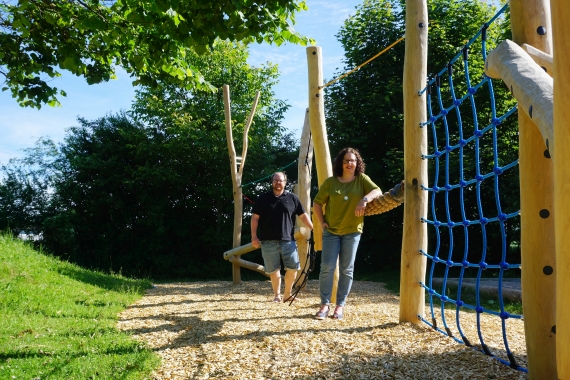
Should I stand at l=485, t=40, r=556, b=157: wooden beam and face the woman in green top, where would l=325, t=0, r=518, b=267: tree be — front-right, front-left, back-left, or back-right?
front-right

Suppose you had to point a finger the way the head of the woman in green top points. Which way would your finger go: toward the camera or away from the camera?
toward the camera

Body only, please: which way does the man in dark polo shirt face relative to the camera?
toward the camera

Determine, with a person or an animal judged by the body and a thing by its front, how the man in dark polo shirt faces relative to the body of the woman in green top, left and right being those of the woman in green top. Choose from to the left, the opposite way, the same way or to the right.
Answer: the same way

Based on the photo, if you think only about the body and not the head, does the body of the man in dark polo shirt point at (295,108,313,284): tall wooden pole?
no

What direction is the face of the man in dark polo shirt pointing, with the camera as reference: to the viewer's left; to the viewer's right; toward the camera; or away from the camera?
toward the camera

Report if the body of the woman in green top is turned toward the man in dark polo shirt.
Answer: no

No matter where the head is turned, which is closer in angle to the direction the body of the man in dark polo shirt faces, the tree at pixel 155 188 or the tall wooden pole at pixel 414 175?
the tall wooden pole

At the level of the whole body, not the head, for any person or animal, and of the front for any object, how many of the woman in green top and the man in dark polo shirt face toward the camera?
2

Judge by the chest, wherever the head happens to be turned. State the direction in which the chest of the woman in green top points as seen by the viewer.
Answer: toward the camera

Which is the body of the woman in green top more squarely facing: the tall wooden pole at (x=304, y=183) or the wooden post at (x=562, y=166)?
the wooden post

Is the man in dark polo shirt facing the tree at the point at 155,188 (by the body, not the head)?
no

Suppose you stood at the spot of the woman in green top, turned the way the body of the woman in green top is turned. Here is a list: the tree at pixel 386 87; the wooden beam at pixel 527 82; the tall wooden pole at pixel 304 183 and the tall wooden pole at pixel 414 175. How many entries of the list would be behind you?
2

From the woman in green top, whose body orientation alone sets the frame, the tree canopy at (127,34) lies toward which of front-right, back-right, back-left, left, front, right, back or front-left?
right
